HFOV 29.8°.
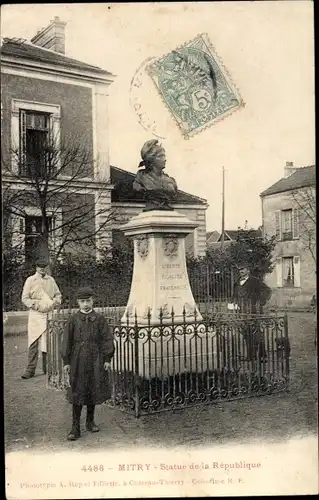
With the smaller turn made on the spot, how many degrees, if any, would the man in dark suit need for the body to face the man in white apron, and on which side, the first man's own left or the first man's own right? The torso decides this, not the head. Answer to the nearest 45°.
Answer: approximately 45° to the first man's own right

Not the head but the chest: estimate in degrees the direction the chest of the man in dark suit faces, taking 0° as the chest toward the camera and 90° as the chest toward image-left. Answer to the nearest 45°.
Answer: approximately 45°

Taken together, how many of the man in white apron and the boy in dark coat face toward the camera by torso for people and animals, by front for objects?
2

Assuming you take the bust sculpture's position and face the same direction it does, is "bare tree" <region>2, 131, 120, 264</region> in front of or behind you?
behind

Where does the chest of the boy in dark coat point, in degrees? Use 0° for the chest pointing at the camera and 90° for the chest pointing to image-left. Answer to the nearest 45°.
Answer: approximately 0°
